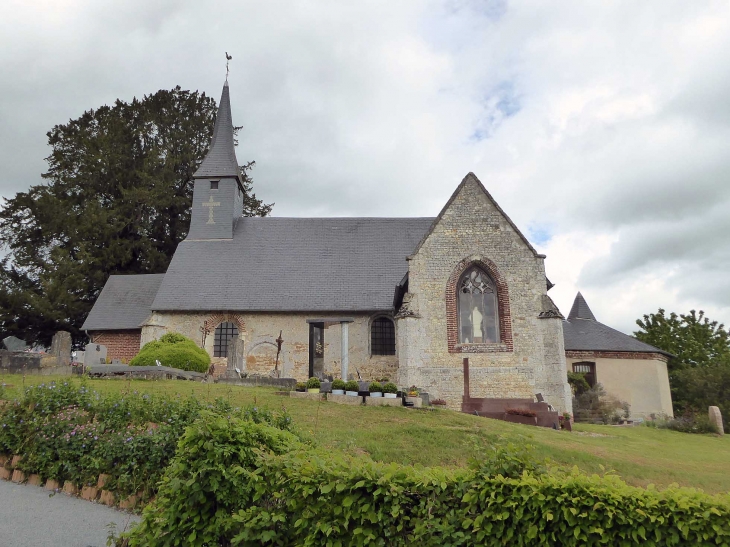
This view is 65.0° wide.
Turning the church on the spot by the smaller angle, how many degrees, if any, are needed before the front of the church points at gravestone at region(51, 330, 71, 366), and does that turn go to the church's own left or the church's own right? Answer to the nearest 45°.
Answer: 0° — it already faces it

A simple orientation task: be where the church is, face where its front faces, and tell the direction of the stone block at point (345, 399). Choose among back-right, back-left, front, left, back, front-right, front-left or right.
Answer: front

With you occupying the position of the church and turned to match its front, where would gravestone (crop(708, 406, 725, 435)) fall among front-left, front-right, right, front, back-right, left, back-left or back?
left

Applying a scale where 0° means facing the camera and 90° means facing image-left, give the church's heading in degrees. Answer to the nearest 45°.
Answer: approximately 90°

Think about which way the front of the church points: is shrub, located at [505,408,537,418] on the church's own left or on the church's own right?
on the church's own left

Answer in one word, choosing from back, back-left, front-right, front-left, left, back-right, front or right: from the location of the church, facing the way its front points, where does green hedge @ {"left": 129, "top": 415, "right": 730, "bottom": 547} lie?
front

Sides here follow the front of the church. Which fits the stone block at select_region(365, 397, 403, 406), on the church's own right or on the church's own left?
on the church's own left

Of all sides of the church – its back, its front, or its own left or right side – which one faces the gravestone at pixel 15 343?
front

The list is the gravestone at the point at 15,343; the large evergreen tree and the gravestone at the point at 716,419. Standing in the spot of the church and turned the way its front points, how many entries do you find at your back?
1

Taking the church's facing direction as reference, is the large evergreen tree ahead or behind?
ahead
